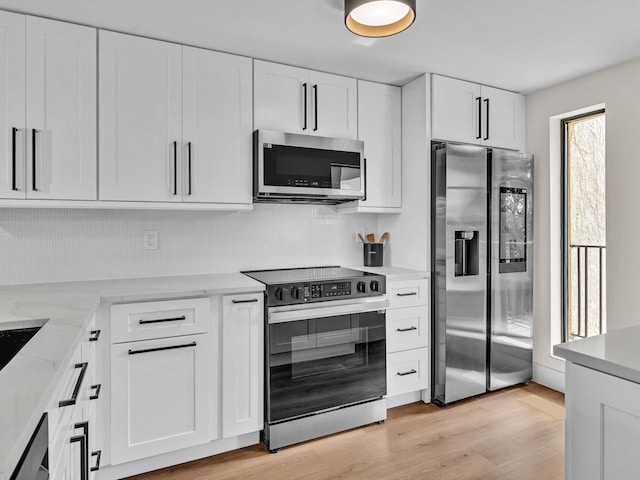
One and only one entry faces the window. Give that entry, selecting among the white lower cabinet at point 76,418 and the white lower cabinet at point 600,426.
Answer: the white lower cabinet at point 76,418

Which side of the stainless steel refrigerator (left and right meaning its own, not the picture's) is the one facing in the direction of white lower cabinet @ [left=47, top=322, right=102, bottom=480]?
right

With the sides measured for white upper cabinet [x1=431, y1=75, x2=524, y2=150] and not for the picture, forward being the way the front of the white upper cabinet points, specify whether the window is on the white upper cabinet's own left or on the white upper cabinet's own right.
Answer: on the white upper cabinet's own left

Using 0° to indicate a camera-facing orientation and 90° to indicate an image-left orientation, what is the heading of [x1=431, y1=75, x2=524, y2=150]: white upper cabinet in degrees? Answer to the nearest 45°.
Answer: approximately 315°

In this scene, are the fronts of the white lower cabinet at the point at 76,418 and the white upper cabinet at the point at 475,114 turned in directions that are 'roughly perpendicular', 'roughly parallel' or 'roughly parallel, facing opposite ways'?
roughly perpendicular

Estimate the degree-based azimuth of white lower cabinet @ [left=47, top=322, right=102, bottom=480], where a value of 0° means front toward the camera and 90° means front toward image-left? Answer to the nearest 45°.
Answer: approximately 270°

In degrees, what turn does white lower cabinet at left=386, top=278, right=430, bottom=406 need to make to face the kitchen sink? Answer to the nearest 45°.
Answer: approximately 90° to its right

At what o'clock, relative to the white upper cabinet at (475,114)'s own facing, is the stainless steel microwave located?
The stainless steel microwave is roughly at 3 o'clock from the white upper cabinet.

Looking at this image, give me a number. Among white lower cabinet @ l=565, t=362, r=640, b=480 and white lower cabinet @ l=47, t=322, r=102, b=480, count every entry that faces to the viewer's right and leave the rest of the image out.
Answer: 1

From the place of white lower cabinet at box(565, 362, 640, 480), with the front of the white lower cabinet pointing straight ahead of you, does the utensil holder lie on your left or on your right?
on your right

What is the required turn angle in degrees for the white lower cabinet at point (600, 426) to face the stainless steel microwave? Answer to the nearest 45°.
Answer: approximately 90° to its right

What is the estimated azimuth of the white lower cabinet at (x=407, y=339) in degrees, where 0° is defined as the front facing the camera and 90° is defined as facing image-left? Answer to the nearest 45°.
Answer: approximately 315°
